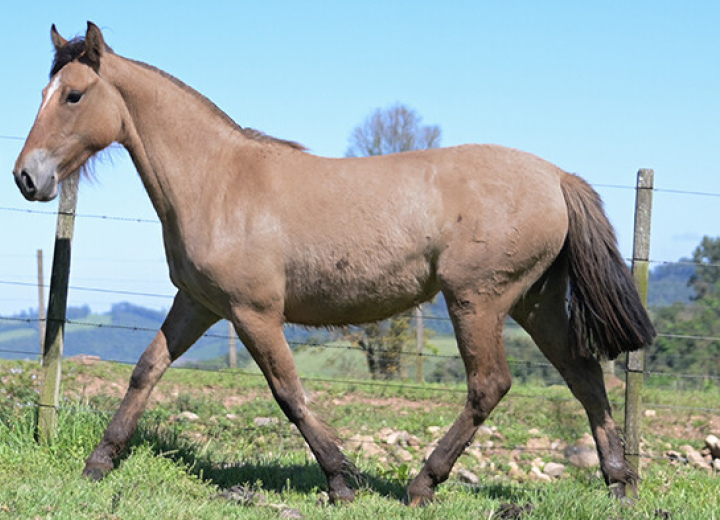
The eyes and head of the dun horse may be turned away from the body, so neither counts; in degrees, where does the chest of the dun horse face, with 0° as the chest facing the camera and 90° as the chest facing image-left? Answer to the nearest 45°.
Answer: approximately 90°

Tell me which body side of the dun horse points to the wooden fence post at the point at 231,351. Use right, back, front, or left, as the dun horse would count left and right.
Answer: right

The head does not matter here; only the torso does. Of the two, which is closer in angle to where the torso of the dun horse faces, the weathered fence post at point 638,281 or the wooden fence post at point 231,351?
the wooden fence post

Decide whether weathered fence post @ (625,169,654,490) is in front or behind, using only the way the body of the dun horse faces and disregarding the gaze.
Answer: behind
